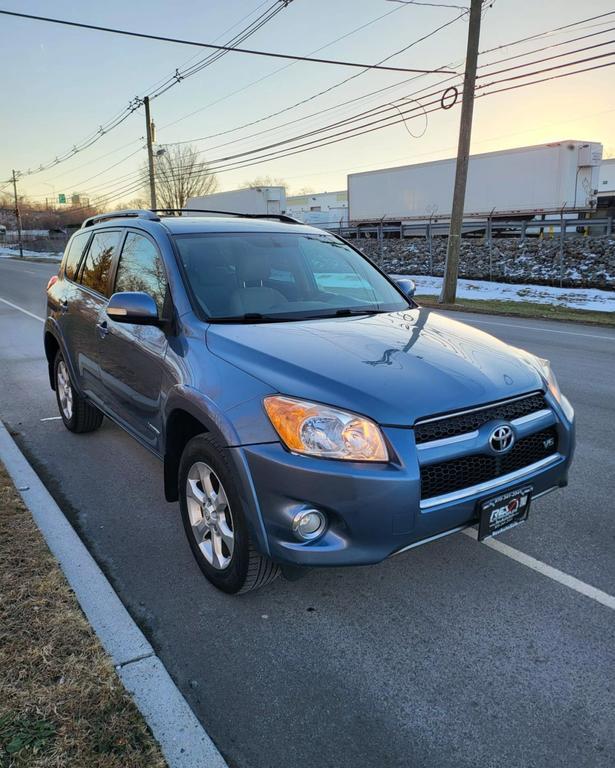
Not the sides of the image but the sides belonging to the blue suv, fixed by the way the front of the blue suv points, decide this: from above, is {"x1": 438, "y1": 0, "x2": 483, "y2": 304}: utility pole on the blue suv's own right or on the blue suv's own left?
on the blue suv's own left

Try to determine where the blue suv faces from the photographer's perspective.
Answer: facing the viewer and to the right of the viewer

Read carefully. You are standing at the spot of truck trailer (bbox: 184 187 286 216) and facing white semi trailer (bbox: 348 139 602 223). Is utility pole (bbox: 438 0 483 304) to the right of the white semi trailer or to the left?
right

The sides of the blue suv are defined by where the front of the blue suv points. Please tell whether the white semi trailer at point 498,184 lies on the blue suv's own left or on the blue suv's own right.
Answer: on the blue suv's own left

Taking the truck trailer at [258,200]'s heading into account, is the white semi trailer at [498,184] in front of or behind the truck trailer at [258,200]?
in front

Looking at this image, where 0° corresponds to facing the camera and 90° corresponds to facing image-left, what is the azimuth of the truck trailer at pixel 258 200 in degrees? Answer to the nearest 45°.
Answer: approximately 315°

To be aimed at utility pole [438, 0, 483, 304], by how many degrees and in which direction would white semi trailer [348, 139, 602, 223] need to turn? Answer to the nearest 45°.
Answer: approximately 45° to its right

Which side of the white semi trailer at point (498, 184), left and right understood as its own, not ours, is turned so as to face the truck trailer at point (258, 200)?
back

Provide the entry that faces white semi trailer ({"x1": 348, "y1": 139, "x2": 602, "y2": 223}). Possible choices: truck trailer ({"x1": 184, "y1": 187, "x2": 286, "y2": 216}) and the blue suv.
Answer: the truck trailer

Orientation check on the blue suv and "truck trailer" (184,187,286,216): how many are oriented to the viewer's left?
0

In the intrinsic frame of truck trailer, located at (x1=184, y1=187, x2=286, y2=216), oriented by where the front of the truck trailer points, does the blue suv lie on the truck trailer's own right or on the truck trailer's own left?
on the truck trailer's own right
